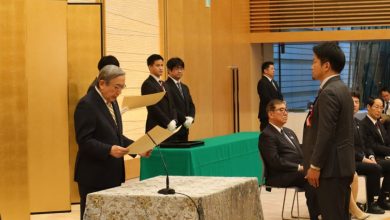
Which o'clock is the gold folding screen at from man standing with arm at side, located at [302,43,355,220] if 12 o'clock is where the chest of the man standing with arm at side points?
The gold folding screen is roughly at 1 o'clock from the man standing with arm at side.

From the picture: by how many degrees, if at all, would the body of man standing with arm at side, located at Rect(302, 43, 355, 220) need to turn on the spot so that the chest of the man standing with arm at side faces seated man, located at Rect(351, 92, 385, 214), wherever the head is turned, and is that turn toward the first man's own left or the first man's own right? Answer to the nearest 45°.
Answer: approximately 90° to the first man's own right

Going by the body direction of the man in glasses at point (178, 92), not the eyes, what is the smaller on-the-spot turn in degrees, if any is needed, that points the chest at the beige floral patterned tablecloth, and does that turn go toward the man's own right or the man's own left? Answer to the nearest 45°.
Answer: approximately 45° to the man's own right

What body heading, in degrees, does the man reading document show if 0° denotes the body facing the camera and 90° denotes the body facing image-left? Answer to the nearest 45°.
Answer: approximately 315°

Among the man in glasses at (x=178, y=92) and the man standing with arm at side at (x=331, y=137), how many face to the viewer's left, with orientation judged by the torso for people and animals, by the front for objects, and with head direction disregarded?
1

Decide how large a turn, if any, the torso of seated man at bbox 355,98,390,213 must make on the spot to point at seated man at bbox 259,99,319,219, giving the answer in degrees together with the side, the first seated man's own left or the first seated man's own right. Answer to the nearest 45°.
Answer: approximately 90° to the first seated man's own right

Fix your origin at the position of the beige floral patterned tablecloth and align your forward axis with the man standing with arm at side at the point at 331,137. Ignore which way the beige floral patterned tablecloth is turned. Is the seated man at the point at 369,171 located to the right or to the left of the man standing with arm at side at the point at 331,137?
left

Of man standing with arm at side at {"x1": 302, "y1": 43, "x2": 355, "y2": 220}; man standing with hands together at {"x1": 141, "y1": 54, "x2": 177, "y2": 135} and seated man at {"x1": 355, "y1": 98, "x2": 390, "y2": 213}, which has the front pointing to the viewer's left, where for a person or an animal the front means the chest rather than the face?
man standing with arm at side at {"x1": 302, "y1": 43, "x2": 355, "y2": 220}

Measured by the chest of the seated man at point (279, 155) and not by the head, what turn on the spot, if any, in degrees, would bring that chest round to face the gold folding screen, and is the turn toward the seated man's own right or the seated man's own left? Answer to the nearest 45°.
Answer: approximately 135° to the seated man's own right
